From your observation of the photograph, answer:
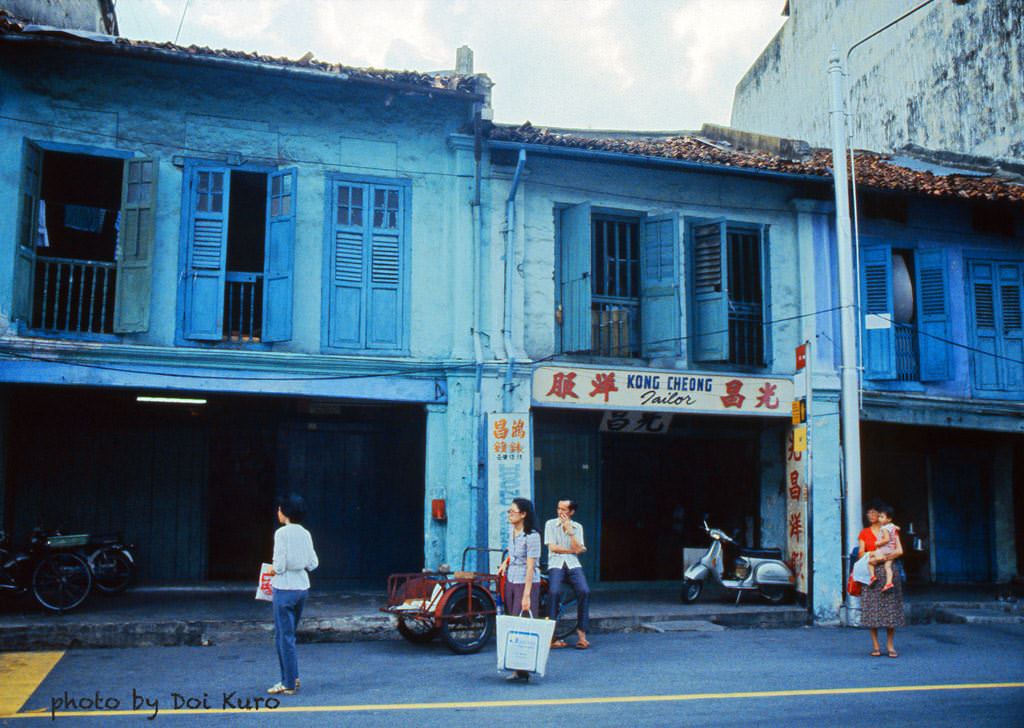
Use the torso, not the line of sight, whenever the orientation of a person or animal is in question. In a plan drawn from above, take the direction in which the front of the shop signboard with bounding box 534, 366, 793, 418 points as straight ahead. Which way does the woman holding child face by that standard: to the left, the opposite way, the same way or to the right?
the same way

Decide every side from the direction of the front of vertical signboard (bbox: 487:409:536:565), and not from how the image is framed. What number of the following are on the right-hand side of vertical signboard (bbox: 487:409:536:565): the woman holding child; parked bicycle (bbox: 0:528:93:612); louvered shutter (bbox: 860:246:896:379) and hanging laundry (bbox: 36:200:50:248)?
2

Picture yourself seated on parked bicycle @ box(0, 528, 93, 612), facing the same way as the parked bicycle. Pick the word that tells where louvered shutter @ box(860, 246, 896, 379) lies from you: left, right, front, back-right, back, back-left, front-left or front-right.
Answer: back

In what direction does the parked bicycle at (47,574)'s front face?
to the viewer's left

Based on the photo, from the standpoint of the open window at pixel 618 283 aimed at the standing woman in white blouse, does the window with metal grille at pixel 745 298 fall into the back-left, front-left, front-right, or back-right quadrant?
back-left

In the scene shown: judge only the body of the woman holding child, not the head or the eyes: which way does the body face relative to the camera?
toward the camera

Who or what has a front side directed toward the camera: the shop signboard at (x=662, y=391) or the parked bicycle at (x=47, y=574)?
the shop signboard

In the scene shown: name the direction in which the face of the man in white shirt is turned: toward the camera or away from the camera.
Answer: toward the camera

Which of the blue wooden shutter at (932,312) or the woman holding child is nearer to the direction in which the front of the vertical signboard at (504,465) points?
the woman holding child

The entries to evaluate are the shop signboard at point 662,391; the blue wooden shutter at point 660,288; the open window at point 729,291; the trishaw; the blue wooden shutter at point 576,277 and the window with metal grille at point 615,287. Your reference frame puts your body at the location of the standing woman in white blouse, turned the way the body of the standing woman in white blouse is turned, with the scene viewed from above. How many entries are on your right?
6

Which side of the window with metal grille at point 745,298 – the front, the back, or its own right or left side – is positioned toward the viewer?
front

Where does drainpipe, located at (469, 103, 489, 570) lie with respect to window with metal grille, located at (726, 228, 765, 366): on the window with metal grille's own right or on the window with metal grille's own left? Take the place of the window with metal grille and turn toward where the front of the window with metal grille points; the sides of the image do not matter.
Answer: on the window with metal grille's own right

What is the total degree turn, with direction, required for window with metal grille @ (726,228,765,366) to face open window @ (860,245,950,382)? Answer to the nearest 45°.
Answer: approximately 135° to its left
